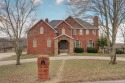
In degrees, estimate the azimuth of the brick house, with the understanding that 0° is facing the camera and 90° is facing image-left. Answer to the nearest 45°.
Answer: approximately 0°

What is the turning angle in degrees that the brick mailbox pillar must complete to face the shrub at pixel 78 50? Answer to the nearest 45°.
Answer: approximately 180°

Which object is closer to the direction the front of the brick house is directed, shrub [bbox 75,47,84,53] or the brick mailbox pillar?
the brick mailbox pillar

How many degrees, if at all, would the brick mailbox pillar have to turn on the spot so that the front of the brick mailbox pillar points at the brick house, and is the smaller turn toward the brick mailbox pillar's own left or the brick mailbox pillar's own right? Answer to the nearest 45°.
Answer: approximately 180°

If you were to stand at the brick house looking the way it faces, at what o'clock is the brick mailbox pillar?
The brick mailbox pillar is roughly at 12 o'clock from the brick house.

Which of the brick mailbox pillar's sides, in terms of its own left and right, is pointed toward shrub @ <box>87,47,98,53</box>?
back

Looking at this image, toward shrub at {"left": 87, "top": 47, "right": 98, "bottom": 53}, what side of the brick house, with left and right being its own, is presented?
left

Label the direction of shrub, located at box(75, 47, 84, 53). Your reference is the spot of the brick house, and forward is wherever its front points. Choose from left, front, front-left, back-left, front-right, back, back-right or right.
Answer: left

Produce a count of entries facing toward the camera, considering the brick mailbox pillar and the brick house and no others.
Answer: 2
